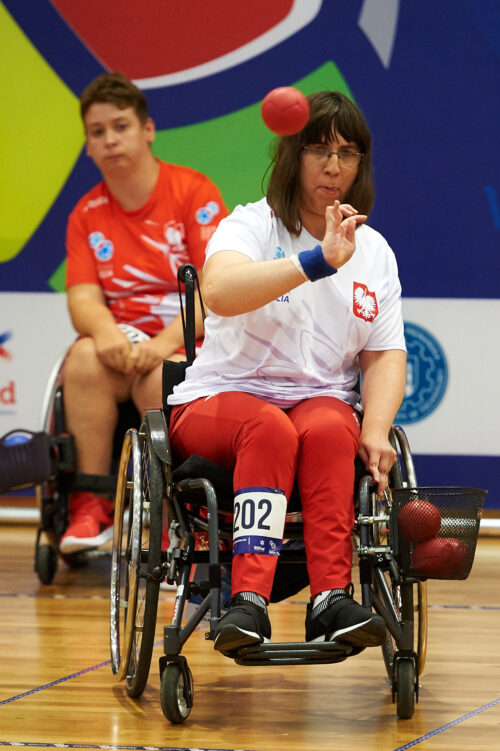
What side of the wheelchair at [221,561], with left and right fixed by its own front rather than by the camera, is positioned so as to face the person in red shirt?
back

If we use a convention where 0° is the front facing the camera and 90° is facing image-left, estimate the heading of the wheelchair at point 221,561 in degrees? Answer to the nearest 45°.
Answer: approximately 0°

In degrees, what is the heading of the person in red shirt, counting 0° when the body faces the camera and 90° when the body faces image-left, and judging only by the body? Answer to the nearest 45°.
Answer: approximately 45°

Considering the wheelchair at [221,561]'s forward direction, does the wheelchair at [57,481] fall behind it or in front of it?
behind

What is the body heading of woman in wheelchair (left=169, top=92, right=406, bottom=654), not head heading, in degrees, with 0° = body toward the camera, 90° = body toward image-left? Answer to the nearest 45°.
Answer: approximately 0°

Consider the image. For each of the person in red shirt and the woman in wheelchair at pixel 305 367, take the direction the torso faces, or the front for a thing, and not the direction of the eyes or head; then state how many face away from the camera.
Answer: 0

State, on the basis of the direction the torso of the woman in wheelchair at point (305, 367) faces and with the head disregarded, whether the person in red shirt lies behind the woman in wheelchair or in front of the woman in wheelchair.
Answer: behind

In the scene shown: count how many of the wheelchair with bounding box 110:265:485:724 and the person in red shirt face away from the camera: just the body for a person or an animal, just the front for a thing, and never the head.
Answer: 0
